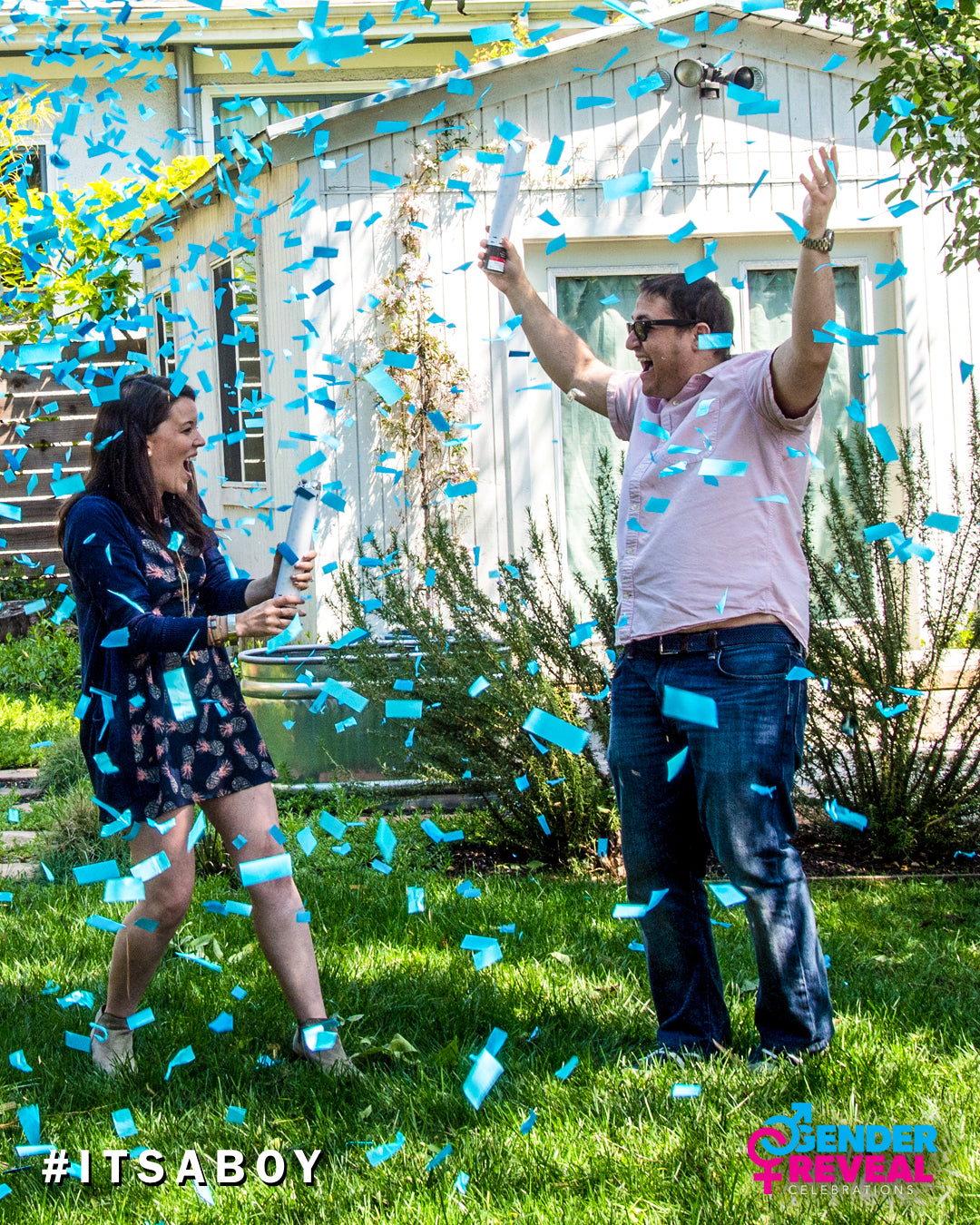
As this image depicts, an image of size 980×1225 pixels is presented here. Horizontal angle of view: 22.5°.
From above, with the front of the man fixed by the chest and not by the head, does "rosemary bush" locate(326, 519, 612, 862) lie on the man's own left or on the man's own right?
on the man's own right

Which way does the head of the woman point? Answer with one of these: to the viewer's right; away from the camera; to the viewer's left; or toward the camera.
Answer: to the viewer's right

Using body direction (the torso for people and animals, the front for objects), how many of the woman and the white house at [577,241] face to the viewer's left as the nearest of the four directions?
0

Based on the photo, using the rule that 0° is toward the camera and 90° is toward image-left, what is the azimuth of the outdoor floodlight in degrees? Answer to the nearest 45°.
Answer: approximately 45°

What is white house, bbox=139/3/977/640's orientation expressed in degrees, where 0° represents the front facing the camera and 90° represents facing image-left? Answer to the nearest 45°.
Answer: approximately 0°

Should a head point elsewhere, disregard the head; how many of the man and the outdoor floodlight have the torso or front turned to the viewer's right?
0

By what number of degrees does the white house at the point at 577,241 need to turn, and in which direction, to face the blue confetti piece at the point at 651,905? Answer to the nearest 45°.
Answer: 0° — it already faces it

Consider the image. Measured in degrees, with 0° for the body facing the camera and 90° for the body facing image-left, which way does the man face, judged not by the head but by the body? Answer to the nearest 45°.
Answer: approximately 45°

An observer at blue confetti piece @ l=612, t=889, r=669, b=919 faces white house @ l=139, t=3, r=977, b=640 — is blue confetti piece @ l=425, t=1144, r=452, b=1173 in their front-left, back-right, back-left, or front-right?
back-left

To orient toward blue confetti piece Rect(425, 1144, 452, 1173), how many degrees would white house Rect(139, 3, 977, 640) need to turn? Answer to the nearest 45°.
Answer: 0° — it already faces it

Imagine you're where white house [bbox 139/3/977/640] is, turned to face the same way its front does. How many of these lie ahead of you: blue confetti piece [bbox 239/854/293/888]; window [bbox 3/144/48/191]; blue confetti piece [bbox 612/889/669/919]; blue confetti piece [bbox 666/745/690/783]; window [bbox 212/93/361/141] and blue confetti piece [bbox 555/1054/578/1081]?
4
